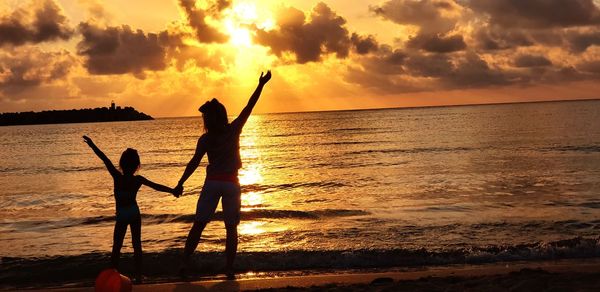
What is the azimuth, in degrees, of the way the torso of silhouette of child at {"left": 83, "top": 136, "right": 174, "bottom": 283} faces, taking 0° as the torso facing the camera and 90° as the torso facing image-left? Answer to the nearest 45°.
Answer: approximately 180°

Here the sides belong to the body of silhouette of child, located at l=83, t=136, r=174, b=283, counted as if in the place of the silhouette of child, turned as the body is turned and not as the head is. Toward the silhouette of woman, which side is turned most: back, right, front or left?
right

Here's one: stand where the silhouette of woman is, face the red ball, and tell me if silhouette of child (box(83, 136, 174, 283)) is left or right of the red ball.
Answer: right
